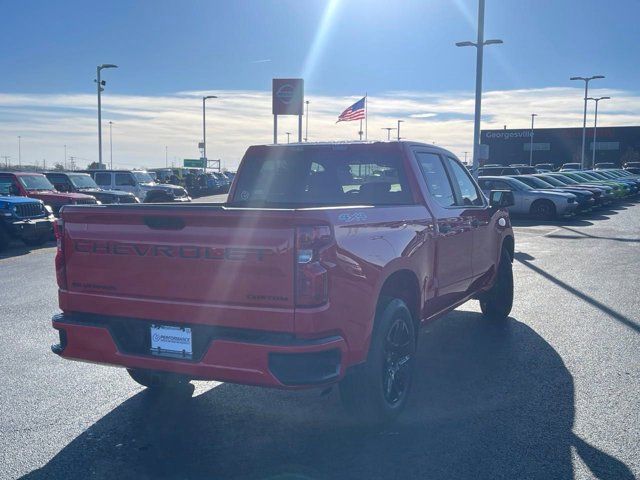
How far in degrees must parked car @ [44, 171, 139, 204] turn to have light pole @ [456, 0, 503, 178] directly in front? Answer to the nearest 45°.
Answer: approximately 45° to its left

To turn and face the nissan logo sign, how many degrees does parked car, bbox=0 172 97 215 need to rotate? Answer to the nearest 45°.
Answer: approximately 90° to its left

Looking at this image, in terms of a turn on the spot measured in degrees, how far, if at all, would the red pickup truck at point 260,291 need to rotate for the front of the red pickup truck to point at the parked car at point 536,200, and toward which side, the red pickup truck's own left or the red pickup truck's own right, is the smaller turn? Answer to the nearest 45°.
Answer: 0° — it already faces it

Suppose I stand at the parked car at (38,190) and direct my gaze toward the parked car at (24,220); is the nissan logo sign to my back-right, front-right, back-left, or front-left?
back-left

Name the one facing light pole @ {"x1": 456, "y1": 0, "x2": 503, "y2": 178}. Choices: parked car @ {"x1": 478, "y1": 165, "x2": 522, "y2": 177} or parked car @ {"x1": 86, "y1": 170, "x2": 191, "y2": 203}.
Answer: parked car @ {"x1": 86, "y1": 170, "x2": 191, "y2": 203}

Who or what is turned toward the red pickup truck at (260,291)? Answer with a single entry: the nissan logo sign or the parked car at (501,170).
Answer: the nissan logo sign
